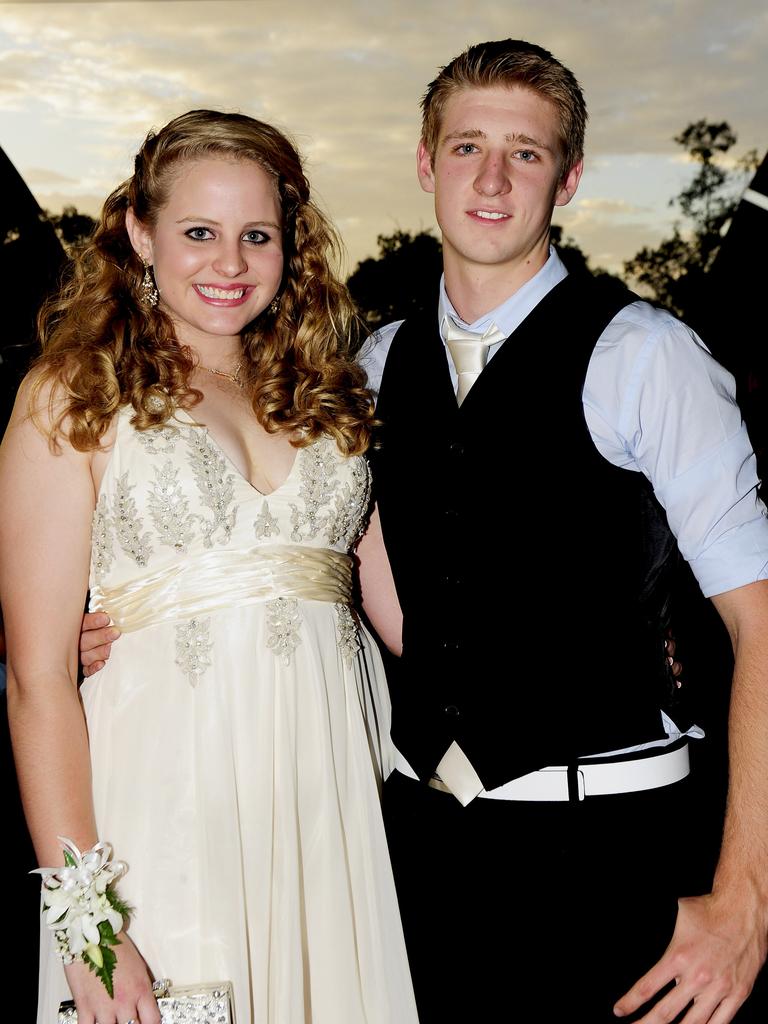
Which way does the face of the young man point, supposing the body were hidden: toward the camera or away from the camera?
toward the camera

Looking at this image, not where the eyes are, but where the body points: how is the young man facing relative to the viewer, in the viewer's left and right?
facing the viewer and to the left of the viewer

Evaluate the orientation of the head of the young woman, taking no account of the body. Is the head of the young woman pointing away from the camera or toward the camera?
toward the camera

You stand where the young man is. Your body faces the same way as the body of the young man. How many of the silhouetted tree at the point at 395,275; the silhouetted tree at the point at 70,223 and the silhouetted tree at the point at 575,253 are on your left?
0

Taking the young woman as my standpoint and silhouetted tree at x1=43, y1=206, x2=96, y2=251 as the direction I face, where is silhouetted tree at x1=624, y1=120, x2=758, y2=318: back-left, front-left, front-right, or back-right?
front-right

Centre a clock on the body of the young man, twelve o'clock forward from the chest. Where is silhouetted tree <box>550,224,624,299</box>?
The silhouetted tree is roughly at 5 o'clock from the young man.

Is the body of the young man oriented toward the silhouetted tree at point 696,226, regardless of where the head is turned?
no

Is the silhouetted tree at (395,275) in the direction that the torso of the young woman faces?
no

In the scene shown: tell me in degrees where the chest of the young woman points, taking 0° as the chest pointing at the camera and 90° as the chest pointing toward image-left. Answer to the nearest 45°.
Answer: approximately 315°

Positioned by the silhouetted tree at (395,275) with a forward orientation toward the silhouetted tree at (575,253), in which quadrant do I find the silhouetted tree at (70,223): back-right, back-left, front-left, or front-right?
back-left

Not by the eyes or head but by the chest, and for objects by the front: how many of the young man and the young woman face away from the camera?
0

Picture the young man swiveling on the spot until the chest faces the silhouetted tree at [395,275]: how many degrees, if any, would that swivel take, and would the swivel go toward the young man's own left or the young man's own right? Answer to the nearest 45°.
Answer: approximately 135° to the young man's own right

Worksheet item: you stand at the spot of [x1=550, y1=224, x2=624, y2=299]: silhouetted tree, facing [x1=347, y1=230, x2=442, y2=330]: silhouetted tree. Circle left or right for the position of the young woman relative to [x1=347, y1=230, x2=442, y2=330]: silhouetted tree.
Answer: left

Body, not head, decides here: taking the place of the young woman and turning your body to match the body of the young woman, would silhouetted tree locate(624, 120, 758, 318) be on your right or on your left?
on your left
